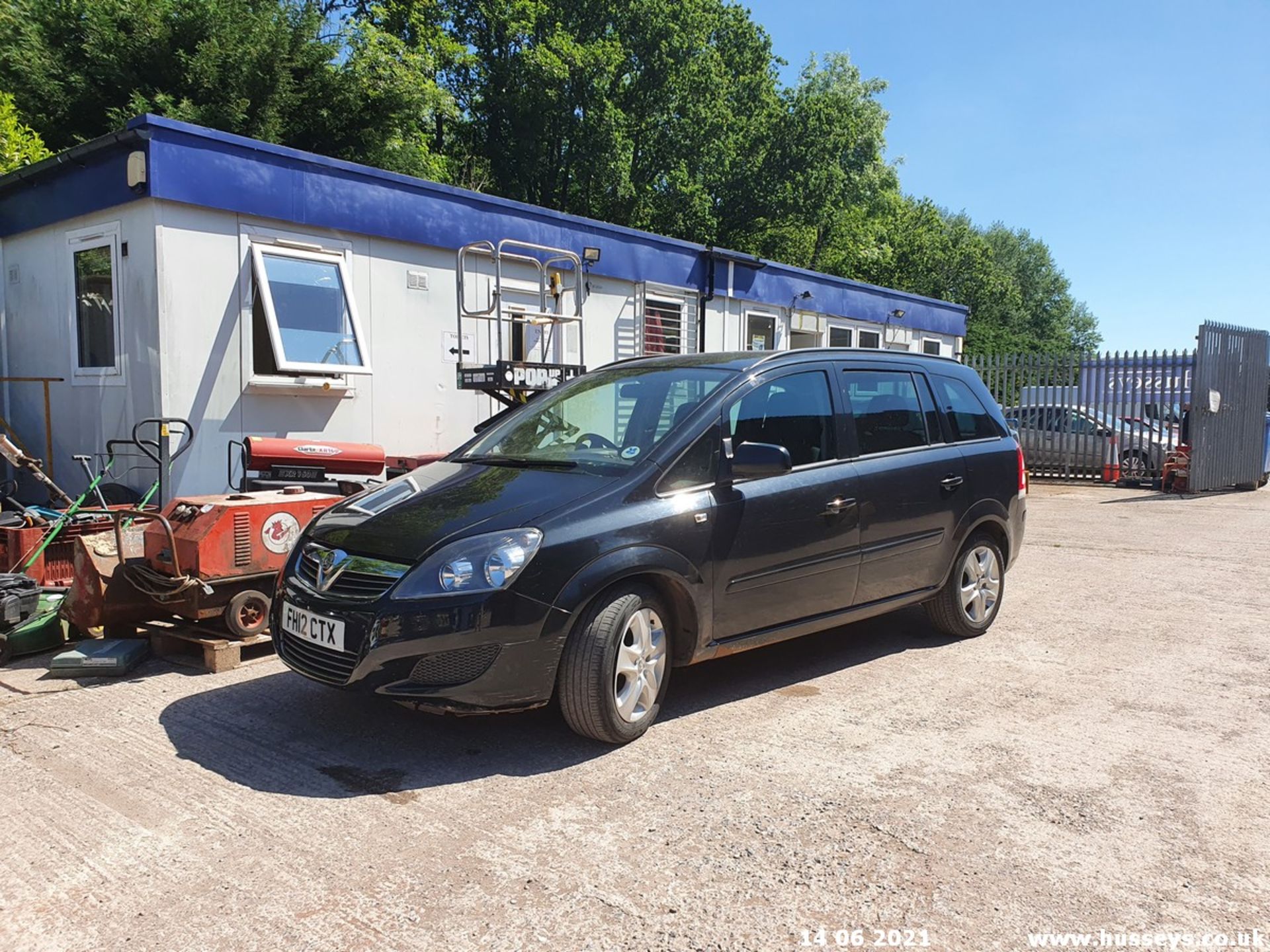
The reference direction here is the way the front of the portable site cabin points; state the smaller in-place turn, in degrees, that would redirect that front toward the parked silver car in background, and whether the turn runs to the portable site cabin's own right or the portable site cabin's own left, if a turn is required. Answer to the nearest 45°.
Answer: approximately 90° to the portable site cabin's own left

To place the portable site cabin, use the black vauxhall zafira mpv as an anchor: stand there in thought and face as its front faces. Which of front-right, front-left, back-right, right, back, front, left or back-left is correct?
right

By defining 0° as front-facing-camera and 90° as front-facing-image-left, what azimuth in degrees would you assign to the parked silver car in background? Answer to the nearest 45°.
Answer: approximately 270°

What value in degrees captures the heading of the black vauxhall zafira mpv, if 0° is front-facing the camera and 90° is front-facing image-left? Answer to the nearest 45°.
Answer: approximately 45°

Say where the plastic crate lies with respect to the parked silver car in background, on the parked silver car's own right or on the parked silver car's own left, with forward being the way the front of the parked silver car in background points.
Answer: on the parked silver car's own right

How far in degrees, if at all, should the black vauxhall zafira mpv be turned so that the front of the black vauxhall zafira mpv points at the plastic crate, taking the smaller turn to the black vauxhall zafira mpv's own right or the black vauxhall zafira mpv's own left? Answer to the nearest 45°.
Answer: approximately 90° to the black vauxhall zafira mpv's own right

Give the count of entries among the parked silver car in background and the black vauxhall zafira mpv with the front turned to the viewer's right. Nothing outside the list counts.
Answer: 1

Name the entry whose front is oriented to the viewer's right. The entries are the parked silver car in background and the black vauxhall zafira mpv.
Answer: the parked silver car in background

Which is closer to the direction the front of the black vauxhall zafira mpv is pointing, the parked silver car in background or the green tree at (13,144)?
the green tree

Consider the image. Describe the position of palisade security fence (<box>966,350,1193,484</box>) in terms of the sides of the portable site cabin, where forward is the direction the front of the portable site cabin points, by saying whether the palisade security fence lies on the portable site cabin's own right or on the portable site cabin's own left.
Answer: on the portable site cabin's own left

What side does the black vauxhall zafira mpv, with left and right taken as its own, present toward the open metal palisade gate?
back

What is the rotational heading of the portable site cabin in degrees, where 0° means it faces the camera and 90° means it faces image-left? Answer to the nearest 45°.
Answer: approximately 315°

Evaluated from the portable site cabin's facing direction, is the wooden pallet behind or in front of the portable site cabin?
in front

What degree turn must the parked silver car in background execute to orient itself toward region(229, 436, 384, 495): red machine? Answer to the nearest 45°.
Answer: approximately 90° to its right

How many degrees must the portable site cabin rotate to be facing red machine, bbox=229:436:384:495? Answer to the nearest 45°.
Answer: approximately 90° to its right

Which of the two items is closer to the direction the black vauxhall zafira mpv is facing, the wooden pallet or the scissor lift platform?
the wooden pallet

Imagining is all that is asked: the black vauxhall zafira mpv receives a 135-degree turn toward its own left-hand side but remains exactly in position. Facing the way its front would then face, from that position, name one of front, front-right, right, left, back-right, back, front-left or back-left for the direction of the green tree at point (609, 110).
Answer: left
